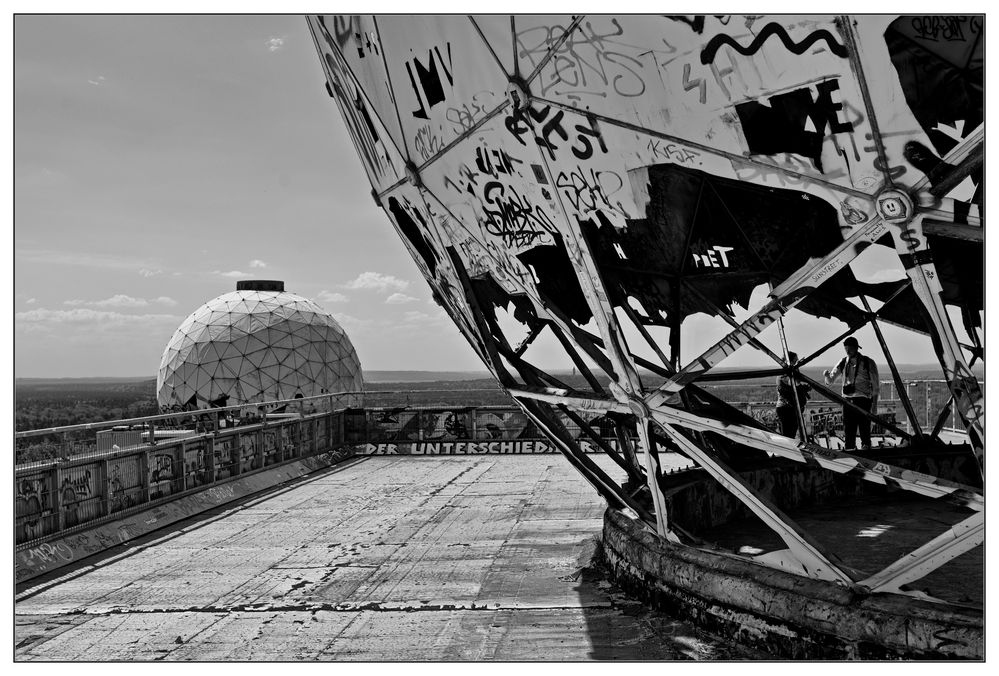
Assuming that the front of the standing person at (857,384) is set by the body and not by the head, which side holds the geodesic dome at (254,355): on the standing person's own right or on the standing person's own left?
on the standing person's own right

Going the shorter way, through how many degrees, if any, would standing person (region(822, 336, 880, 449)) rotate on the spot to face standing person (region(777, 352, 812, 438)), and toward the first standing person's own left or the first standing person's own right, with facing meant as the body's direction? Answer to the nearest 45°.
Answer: approximately 45° to the first standing person's own right

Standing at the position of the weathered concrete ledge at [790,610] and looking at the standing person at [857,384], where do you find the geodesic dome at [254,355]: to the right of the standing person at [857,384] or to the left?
left

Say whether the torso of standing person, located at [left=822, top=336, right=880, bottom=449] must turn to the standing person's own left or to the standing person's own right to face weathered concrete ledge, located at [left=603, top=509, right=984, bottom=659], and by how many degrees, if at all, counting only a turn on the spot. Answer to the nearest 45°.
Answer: approximately 45° to the standing person's own left

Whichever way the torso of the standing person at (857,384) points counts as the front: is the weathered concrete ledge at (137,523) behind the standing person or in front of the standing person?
in front

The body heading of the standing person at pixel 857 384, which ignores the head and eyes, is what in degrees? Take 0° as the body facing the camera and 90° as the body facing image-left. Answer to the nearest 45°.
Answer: approximately 45°

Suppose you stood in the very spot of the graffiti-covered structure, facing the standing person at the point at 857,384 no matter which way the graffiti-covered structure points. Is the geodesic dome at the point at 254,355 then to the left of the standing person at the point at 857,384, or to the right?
left

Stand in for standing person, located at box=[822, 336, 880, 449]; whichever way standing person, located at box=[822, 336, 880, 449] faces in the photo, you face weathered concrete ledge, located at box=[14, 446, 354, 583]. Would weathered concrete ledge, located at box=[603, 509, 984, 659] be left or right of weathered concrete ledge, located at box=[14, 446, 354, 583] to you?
left
